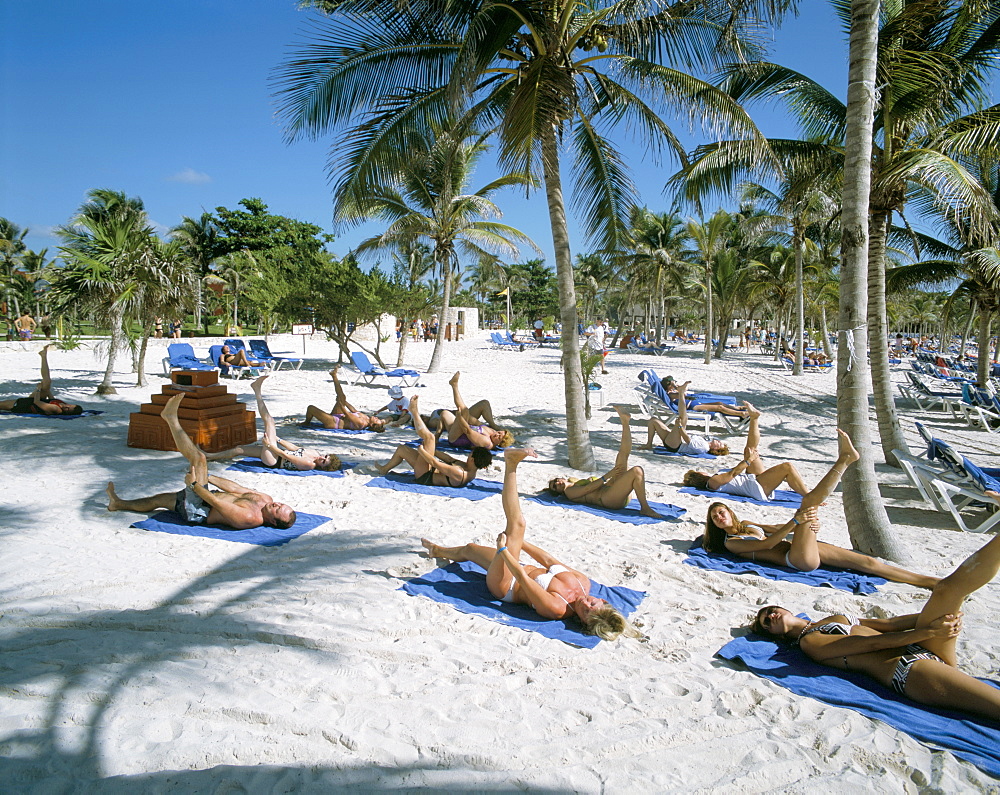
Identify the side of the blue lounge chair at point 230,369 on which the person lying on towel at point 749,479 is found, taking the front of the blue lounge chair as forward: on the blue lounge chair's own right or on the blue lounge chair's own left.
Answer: on the blue lounge chair's own right

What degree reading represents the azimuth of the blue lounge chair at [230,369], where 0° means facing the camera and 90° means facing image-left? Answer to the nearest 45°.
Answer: approximately 270°

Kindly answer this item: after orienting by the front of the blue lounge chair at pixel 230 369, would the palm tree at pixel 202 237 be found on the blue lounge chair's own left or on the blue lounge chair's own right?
on the blue lounge chair's own left

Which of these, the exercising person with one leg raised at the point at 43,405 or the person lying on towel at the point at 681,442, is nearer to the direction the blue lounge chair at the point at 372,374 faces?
the person lying on towel

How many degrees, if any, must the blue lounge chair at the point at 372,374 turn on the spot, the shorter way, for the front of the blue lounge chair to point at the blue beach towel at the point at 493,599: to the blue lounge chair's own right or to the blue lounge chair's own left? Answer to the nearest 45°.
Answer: approximately 90° to the blue lounge chair's own right

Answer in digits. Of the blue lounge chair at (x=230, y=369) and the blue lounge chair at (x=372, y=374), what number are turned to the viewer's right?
2

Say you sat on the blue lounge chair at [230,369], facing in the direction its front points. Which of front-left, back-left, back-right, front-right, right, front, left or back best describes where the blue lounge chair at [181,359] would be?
back-right

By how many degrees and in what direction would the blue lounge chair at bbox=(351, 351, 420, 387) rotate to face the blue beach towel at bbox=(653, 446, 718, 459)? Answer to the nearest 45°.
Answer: approximately 45° to its right

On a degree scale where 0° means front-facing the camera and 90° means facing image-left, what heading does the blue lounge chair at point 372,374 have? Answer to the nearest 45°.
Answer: approximately 270°

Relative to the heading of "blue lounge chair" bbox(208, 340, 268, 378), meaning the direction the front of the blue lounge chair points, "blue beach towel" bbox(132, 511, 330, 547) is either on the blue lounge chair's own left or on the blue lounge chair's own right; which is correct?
on the blue lounge chair's own right
